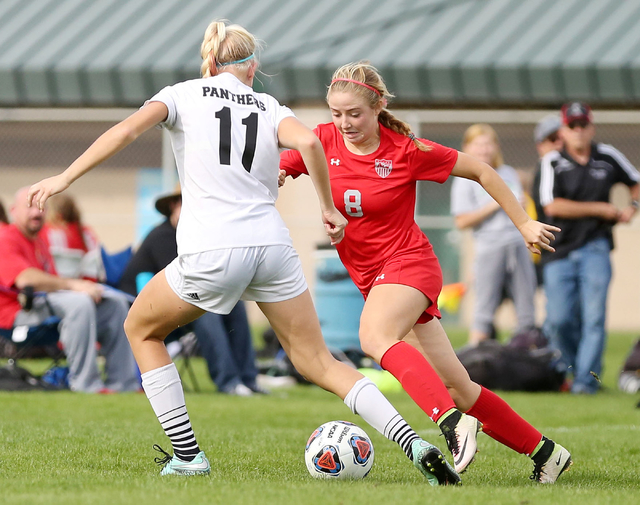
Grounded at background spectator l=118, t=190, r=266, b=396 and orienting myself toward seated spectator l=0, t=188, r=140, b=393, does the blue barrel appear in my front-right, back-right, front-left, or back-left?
back-right

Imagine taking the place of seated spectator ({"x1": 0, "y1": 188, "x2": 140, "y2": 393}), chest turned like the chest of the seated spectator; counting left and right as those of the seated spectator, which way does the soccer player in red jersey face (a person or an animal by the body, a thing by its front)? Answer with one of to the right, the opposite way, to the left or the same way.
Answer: to the right

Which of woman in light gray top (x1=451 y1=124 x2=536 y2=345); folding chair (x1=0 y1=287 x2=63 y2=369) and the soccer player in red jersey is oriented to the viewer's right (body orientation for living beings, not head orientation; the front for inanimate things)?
the folding chair

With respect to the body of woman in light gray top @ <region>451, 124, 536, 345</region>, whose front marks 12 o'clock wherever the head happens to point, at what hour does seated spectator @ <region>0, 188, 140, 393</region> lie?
The seated spectator is roughly at 2 o'clock from the woman in light gray top.

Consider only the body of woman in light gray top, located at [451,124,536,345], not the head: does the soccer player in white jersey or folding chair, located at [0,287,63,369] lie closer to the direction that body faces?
the soccer player in white jersey

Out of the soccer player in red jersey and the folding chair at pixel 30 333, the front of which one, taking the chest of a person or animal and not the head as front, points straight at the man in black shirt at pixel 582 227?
the folding chair

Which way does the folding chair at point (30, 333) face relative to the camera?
to the viewer's right

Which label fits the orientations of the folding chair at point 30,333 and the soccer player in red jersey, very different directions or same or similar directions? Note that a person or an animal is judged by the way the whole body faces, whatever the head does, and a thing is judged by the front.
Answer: very different directions

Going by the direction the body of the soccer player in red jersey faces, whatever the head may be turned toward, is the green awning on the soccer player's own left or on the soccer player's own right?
on the soccer player's own right

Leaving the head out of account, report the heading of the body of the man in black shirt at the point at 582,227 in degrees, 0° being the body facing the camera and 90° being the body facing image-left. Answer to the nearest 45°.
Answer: approximately 0°
